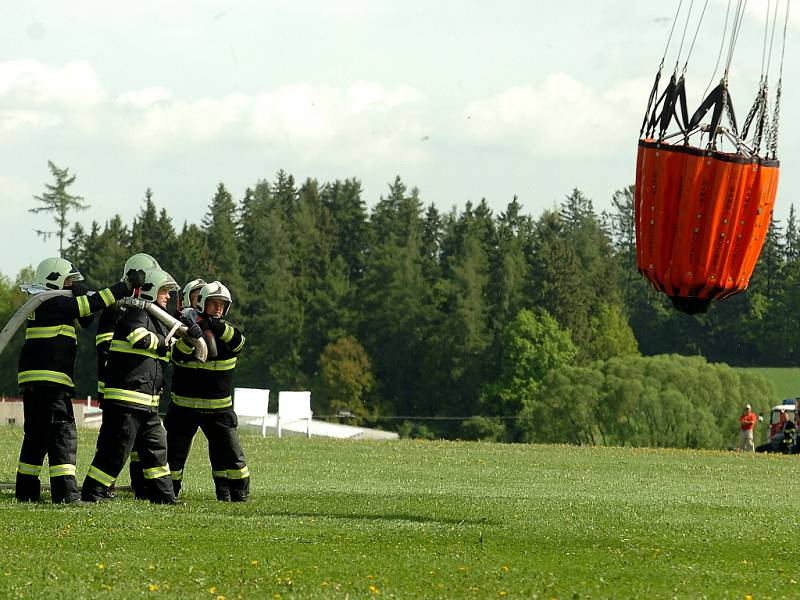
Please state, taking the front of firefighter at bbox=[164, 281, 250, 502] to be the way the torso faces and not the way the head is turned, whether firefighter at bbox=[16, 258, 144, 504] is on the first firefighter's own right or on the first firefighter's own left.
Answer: on the first firefighter's own right

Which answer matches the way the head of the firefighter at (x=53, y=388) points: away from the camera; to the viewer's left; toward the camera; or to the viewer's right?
to the viewer's right

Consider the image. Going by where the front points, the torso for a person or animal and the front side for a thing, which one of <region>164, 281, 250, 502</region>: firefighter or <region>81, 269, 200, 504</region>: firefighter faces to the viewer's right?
<region>81, 269, 200, 504</region>: firefighter

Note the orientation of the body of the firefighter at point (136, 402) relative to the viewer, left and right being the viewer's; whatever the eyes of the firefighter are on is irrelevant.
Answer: facing to the right of the viewer
